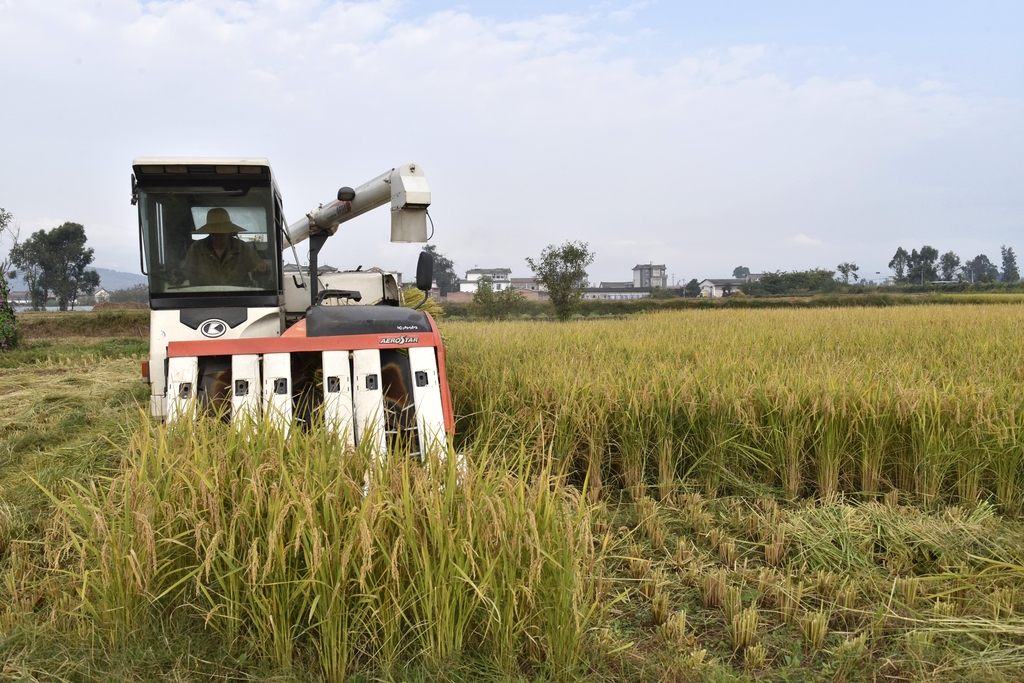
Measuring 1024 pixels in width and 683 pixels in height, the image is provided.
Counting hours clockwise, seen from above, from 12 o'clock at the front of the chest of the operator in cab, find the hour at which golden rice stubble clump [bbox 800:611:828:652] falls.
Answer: The golden rice stubble clump is roughly at 11 o'clock from the operator in cab.

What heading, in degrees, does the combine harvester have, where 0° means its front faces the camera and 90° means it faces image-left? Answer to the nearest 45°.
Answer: approximately 0°

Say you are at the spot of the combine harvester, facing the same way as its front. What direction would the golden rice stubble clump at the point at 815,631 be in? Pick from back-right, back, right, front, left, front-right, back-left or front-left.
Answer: front-left

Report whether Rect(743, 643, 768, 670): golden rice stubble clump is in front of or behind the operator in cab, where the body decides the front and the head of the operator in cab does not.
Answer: in front

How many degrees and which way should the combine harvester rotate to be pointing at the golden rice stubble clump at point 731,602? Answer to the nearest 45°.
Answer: approximately 45° to its left

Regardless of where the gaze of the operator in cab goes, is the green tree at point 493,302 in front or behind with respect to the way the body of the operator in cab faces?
behind

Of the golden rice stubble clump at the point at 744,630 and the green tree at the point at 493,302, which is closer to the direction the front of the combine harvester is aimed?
the golden rice stubble clump

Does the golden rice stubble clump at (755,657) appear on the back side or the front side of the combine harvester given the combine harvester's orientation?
on the front side

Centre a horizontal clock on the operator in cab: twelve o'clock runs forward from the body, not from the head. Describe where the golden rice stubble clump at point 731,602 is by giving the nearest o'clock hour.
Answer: The golden rice stubble clump is roughly at 11 o'clock from the operator in cab.

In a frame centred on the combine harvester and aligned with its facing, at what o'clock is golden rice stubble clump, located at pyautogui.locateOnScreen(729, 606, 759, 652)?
The golden rice stubble clump is roughly at 11 o'clock from the combine harvester.

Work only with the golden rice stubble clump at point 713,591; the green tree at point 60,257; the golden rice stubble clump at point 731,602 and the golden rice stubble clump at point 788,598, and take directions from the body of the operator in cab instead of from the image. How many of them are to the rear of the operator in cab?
1
